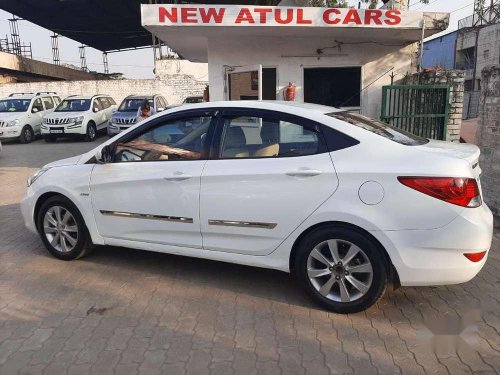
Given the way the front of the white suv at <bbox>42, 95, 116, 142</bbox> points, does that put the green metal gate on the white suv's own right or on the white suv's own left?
on the white suv's own left

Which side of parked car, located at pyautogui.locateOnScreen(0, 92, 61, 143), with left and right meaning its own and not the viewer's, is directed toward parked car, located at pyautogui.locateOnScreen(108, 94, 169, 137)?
left

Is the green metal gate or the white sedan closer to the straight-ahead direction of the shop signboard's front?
the white sedan

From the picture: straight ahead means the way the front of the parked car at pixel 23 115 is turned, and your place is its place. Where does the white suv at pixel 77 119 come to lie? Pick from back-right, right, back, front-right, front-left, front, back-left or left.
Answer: left

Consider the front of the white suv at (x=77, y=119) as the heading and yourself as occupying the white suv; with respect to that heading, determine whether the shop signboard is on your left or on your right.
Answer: on your left

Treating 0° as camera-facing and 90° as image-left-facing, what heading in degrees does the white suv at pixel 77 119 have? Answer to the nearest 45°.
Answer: approximately 45°

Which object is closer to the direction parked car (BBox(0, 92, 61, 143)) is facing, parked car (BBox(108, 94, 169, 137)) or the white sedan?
the white sedan
